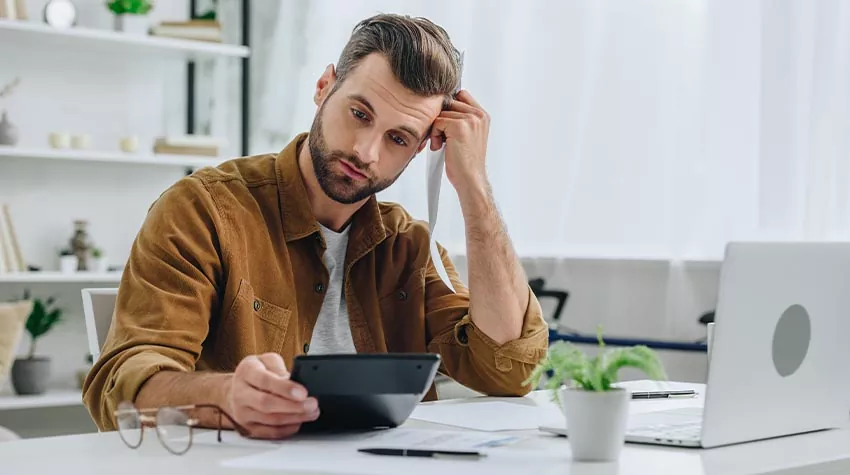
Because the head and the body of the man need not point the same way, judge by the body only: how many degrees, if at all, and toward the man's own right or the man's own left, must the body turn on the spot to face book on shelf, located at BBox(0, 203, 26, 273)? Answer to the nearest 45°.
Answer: approximately 180°

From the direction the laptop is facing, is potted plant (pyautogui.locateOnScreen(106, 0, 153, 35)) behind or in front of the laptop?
in front

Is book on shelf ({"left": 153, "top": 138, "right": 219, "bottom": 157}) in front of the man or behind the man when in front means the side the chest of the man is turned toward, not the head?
behind

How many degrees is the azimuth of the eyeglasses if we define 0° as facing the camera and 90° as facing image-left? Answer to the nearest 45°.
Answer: approximately 45°

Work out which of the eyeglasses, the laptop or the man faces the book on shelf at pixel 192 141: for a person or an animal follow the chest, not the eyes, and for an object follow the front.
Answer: the laptop

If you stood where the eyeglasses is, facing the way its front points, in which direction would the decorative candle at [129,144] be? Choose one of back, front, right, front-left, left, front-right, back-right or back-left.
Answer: back-right

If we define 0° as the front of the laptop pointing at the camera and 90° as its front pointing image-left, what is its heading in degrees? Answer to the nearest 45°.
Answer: approximately 135°

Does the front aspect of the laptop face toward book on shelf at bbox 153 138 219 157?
yes

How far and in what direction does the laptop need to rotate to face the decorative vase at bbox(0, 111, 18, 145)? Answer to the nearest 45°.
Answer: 0° — it already faces it
